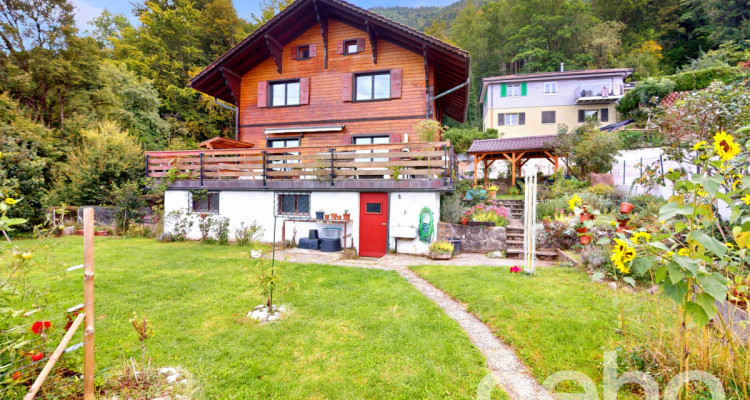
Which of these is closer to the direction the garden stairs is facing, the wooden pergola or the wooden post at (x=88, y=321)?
the wooden post

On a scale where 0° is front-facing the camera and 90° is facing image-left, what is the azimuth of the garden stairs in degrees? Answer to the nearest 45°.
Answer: approximately 0°

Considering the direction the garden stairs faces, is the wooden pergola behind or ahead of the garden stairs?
behind

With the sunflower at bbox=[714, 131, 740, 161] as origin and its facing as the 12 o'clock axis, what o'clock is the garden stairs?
The garden stairs is roughly at 5 o'clock from the sunflower.
